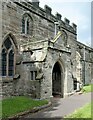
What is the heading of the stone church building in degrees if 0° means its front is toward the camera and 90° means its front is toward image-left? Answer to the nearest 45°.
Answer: approximately 315°
